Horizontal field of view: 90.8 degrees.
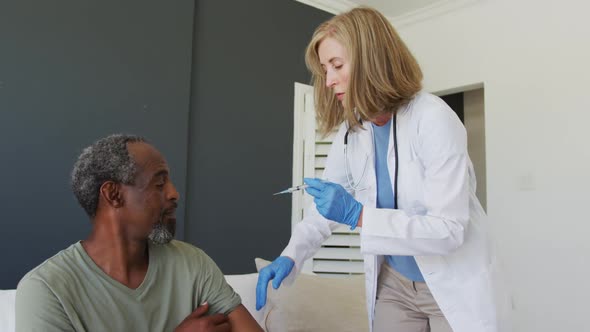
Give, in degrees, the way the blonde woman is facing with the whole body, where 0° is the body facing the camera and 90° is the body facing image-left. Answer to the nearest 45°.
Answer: approximately 45°

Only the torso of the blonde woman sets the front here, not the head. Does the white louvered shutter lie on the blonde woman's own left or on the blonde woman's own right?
on the blonde woman's own right

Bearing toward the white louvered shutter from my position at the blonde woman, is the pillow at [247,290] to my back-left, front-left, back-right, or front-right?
front-left

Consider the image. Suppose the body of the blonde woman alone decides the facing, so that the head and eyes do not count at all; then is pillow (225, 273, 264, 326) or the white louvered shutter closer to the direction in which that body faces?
the pillow

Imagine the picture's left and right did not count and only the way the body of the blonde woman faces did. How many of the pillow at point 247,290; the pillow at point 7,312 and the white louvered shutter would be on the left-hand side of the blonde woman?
0

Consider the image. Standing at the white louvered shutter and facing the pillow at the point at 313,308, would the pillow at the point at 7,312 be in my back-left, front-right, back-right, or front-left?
front-right

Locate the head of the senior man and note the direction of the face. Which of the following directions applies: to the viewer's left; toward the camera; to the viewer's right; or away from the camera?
to the viewer's right
